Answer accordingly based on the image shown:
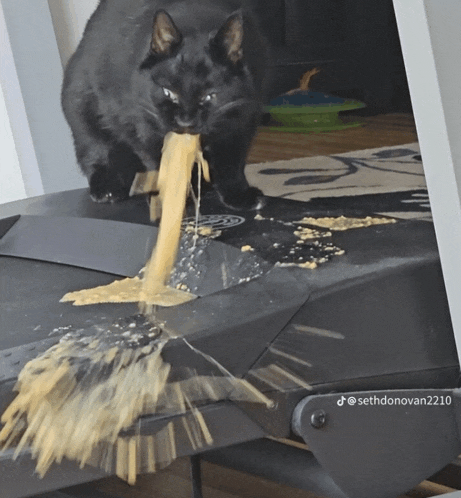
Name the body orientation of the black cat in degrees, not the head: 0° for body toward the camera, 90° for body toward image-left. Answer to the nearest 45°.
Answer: approximately 0°
